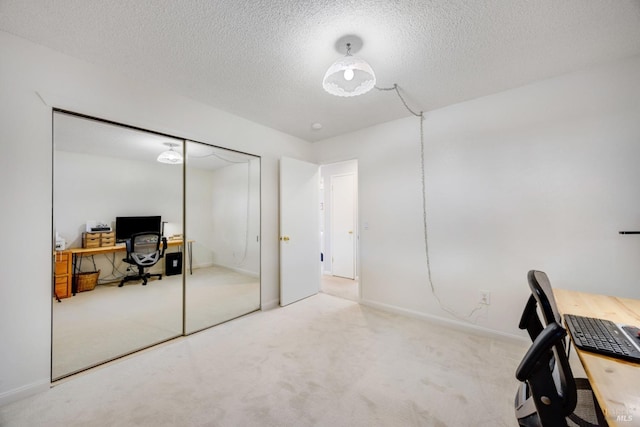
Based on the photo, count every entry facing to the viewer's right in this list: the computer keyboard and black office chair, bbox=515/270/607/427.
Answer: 1

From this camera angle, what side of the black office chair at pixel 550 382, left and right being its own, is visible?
right

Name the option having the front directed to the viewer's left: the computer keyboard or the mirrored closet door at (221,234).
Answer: the computer keyboard

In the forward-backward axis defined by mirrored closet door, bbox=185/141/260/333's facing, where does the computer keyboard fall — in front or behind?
in front

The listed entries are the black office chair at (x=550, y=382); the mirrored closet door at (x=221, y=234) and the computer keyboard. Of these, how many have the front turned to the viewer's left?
1

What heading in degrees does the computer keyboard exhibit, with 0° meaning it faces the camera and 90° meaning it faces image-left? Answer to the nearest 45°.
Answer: approximately 90°

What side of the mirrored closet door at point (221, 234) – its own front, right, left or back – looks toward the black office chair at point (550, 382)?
front

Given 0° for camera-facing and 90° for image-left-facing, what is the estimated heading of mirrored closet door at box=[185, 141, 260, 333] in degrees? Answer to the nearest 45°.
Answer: approximately 315°

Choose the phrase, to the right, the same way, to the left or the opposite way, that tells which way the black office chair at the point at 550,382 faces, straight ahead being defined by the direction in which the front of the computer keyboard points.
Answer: the opposite way

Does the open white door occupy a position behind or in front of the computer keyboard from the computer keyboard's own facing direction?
in front

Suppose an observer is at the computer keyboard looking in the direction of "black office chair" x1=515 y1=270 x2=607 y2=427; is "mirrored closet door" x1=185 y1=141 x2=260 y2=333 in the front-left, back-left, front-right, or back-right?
front-right
